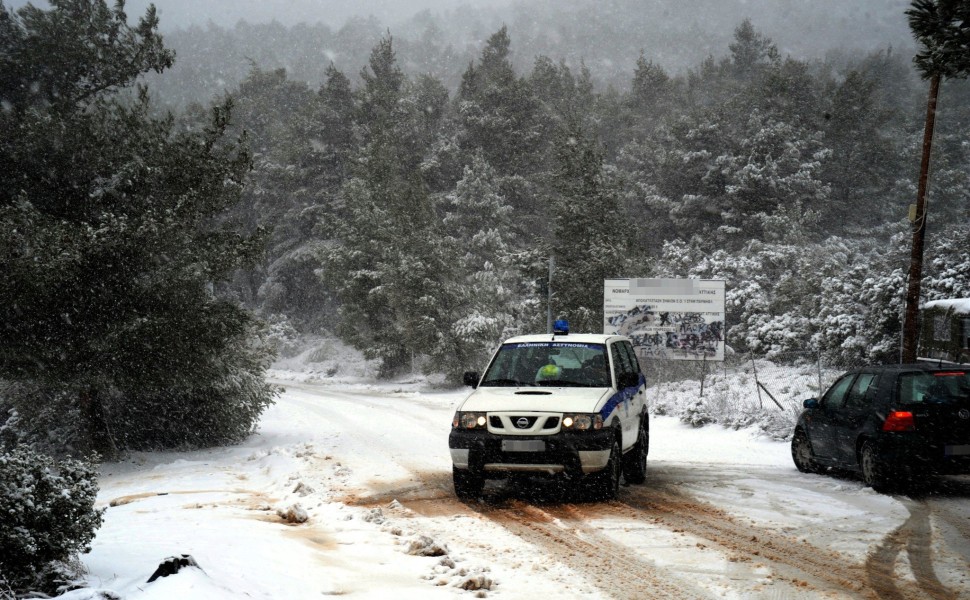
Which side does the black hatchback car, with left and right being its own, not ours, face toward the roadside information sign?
front

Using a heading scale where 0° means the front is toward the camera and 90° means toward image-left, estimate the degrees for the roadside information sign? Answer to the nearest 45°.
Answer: approximately 0°

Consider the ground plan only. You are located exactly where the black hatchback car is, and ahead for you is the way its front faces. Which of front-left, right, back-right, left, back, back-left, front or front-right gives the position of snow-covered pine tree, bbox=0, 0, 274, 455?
front-left

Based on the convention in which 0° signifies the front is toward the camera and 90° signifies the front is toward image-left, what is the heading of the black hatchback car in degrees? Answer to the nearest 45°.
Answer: approximately 135°

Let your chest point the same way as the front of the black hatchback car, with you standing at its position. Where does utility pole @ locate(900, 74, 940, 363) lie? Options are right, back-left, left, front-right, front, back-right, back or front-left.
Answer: front-right

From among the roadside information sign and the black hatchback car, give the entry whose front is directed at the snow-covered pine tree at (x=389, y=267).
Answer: the black hatchback car

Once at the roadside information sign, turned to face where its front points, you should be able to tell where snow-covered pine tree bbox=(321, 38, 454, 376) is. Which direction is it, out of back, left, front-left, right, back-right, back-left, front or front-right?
back-right

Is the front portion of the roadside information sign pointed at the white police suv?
yes

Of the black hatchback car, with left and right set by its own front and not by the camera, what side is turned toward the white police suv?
left

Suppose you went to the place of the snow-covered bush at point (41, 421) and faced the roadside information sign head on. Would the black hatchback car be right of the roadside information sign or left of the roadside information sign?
right

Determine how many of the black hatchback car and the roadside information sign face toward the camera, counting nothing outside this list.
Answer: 1
